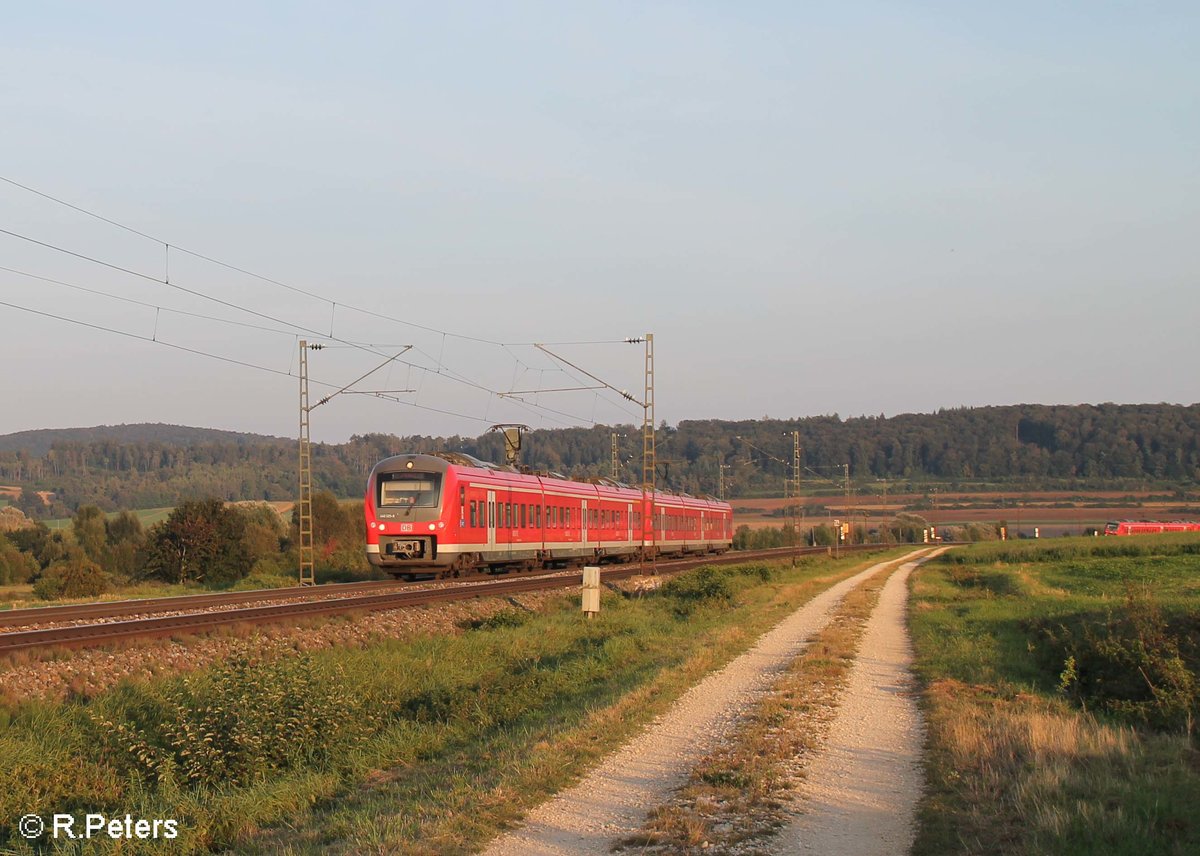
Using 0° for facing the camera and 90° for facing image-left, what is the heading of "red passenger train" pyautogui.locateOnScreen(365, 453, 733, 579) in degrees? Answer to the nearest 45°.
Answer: approximately 45°

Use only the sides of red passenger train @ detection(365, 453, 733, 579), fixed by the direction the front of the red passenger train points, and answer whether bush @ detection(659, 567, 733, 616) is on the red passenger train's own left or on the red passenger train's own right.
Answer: on the red passenger train's own left

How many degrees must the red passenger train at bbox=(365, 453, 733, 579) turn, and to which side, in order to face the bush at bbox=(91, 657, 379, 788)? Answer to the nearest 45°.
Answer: approximately 45° to its left
